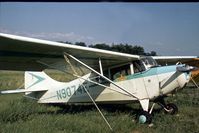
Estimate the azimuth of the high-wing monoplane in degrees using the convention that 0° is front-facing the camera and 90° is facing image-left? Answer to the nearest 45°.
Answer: approximately 315°
